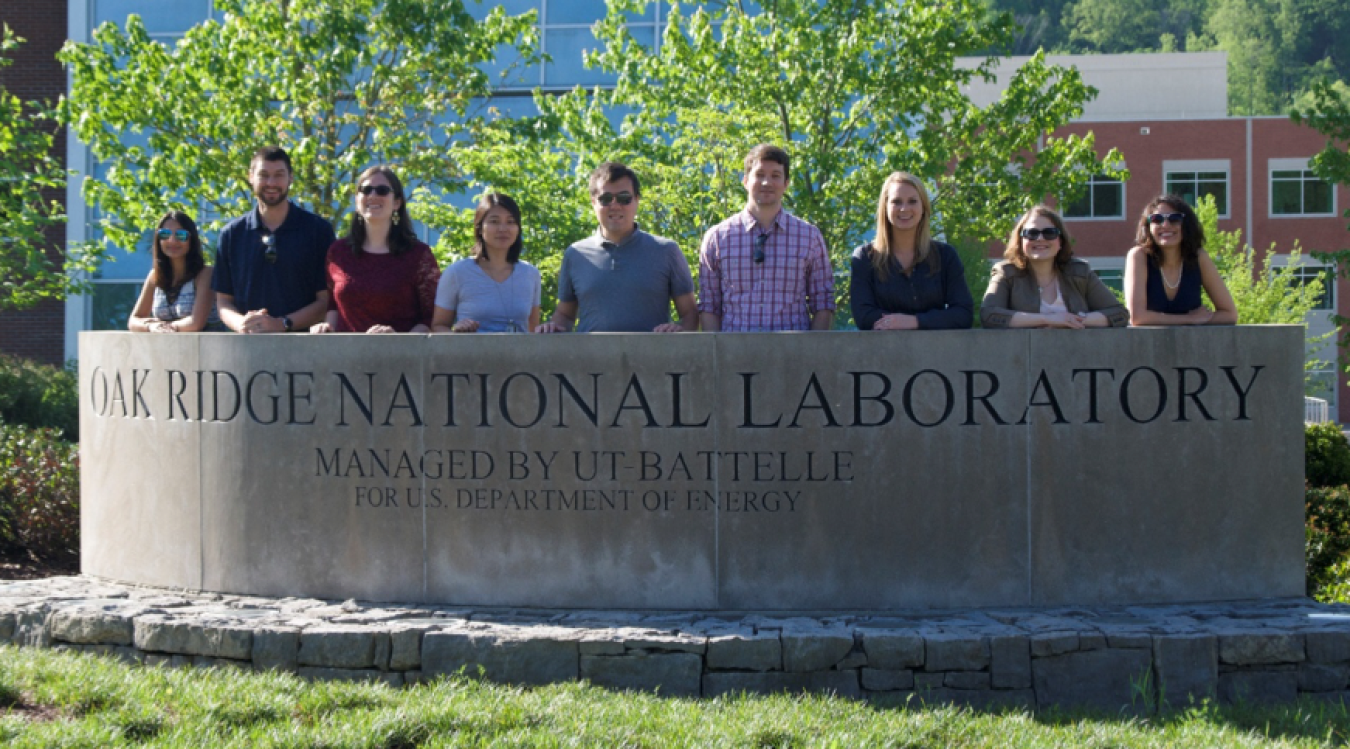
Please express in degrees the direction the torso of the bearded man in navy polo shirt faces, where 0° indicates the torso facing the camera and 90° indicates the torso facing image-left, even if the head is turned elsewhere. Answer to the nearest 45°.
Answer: approximately 0°

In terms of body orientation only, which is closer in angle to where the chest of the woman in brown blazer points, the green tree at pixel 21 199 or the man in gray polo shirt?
the man in gray polo shirt

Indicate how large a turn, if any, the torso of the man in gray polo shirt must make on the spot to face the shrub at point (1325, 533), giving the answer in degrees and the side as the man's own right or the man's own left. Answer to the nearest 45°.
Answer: approximately 90° to the man's own left

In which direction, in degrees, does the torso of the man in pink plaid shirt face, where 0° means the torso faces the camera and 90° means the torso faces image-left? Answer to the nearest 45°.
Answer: approximately 0°

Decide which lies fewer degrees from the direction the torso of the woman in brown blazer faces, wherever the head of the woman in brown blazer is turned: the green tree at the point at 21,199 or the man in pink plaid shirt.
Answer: the man in pink plaid shirt

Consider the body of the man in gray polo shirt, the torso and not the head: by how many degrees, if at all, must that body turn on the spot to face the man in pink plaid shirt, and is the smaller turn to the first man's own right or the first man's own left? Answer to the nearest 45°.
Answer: approximately 90° to the first man's own left

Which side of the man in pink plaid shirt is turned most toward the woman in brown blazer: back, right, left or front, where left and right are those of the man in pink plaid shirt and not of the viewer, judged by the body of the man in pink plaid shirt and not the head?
left

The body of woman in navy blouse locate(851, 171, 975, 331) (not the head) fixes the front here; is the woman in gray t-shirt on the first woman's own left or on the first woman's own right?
on the first woman's own right
